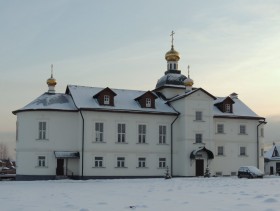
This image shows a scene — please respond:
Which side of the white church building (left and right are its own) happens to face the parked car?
left

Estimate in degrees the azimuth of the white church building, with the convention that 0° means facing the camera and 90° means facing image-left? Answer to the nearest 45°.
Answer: approximately 0°
